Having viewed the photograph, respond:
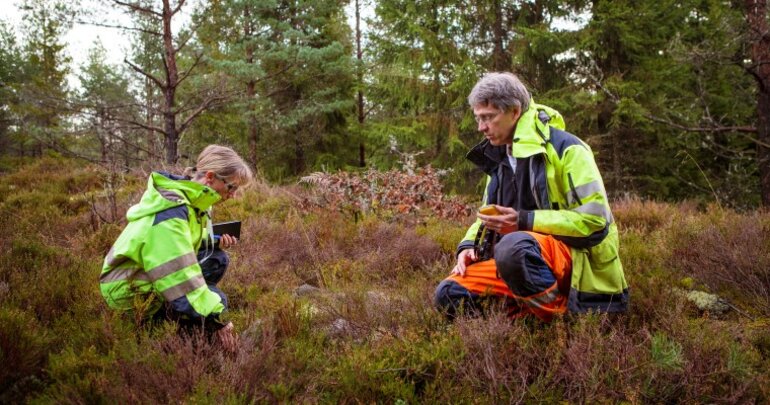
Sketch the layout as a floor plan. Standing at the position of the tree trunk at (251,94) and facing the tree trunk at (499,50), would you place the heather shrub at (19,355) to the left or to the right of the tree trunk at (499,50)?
right

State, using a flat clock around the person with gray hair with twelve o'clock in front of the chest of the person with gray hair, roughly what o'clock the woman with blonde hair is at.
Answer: The woman with blonde hair is roughly at 1 o'clock from the person with gray hair.

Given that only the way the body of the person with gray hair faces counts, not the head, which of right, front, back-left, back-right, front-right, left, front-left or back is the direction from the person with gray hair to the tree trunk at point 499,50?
back-right

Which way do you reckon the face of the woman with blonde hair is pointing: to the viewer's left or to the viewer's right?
to the viewer's right

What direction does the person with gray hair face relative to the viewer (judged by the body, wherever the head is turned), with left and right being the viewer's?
facing the viewer and to the left of the viewer

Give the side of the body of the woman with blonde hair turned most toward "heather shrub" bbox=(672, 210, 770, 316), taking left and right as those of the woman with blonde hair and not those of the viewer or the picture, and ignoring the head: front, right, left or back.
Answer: front

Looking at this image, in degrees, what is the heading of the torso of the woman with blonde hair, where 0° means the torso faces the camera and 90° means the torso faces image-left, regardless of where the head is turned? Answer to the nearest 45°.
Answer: approximately 270°

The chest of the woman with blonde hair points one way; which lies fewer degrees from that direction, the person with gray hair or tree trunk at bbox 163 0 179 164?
the person with gray hair

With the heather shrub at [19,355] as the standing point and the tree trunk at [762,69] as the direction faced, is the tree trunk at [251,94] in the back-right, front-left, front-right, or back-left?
front-left

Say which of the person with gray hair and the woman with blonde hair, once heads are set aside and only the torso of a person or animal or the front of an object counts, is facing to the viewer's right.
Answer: the woman with blonde hair

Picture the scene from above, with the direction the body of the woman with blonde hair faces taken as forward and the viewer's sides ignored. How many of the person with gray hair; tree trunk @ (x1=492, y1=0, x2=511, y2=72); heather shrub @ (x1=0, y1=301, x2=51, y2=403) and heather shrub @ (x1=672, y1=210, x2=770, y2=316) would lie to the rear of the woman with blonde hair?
1

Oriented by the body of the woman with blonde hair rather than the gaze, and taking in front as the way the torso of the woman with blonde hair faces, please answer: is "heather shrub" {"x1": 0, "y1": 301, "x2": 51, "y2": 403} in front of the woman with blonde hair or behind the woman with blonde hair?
behind

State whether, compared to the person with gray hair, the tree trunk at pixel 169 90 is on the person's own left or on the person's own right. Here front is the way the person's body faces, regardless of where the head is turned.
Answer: on the person's own right

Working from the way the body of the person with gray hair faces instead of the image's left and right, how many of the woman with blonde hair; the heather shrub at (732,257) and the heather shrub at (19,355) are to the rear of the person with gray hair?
1

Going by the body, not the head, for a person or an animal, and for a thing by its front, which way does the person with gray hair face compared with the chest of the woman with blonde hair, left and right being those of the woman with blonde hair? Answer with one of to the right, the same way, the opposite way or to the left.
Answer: the opposite way

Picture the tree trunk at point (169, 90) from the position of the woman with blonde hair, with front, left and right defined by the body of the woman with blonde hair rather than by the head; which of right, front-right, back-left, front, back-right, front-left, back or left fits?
left

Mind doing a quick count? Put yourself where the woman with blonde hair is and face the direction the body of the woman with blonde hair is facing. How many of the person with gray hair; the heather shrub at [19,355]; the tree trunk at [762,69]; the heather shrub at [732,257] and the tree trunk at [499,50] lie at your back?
1
